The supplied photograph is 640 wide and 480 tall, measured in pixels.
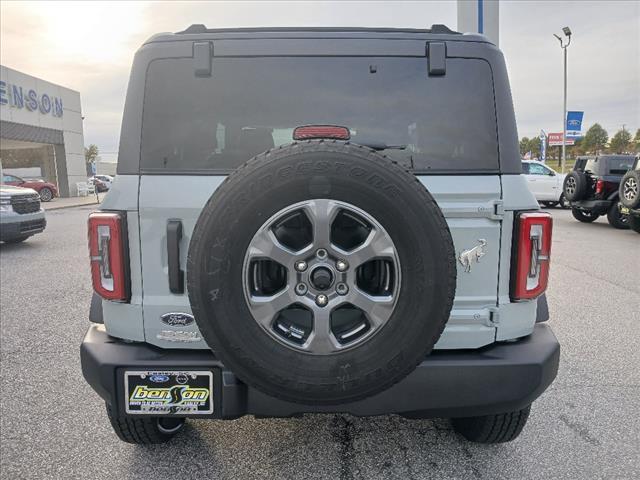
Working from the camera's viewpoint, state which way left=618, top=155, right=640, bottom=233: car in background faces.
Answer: facing away from the viewer and to the right of the viewer

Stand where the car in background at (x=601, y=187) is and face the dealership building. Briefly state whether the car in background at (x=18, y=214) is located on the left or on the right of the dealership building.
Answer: left

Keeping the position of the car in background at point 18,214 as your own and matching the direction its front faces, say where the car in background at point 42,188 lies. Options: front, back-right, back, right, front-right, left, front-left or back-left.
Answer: back-left

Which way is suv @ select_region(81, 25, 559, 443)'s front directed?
away from the camera

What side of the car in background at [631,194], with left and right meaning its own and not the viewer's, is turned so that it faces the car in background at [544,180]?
left

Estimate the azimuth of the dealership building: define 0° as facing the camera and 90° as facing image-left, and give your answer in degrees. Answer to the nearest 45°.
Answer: approximately 315°

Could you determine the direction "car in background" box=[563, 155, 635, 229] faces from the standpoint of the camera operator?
facing away from the viewer and to the right of the viewer

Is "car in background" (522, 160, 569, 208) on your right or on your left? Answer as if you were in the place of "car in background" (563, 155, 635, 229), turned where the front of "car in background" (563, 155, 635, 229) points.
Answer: on your left

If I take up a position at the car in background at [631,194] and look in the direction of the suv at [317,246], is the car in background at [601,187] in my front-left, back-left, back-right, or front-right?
back-right
